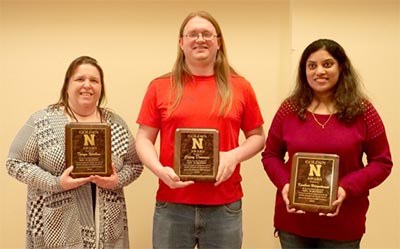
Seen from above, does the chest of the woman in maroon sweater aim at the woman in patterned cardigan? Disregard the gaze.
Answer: no

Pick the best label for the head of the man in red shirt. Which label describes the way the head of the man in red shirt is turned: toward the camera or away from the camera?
toward the camera

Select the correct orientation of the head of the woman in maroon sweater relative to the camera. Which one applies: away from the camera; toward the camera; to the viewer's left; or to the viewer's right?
toward the camera

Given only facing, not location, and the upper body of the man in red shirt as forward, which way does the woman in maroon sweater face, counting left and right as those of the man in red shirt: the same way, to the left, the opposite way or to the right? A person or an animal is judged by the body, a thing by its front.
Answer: the same way

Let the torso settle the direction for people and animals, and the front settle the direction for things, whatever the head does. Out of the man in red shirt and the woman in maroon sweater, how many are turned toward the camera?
2

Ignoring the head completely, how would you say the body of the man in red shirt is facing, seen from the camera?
toward the camera

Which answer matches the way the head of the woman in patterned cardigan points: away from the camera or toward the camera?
toward the camera

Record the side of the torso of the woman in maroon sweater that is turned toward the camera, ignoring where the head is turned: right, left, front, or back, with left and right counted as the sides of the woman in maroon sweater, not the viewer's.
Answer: front
